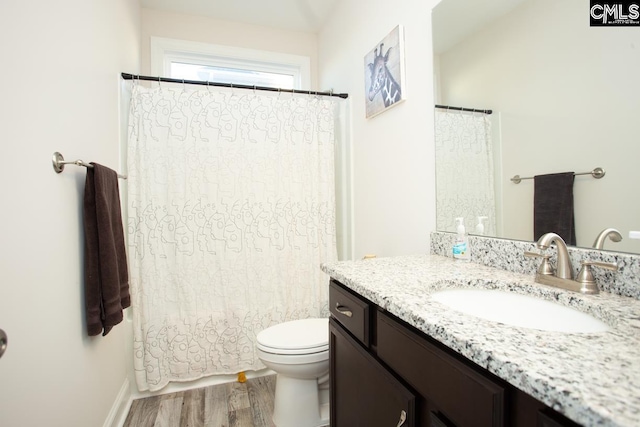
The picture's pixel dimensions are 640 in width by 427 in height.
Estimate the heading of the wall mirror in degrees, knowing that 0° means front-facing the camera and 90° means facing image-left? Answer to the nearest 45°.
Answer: approximately 45°

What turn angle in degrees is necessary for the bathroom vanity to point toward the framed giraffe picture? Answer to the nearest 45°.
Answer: approximately 135° to its right

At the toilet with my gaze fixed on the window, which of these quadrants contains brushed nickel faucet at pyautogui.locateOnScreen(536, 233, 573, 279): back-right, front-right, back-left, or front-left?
back-right

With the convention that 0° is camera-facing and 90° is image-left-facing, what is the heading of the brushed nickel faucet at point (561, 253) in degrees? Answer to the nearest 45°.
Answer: approximately 45°

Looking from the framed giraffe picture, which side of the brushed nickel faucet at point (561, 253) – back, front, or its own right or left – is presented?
right

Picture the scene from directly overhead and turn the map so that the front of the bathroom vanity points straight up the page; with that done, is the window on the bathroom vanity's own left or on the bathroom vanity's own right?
on the bathroom vanity's own right

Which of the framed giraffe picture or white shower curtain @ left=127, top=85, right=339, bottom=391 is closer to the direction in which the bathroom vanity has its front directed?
the white shower curtain

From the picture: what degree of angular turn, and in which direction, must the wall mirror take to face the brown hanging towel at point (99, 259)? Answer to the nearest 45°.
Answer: approximately 45° to its right

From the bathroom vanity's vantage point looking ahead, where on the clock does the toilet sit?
The toilet is roughly at 3 o'clock from the bathroom vanity.

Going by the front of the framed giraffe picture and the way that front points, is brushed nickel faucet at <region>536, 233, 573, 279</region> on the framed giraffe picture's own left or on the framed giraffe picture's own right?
on the framed giraffe picture's own left
